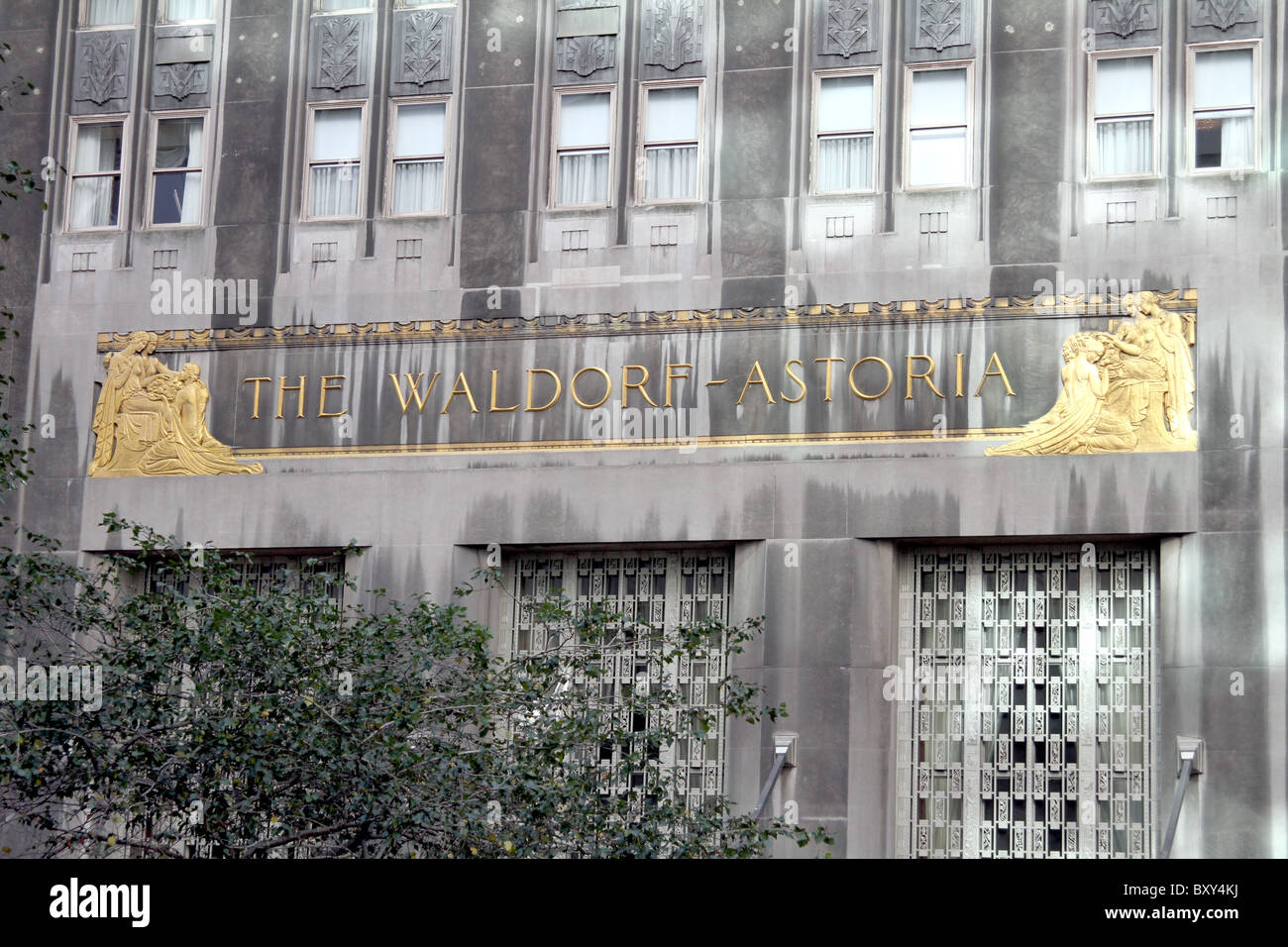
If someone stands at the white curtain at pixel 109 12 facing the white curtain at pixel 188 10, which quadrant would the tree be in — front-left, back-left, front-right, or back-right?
front-right

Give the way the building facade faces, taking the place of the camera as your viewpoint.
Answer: facing the viewer

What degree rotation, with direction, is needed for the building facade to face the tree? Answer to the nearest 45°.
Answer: approximately 45° to its right

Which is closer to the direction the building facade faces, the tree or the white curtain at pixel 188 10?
the tree
